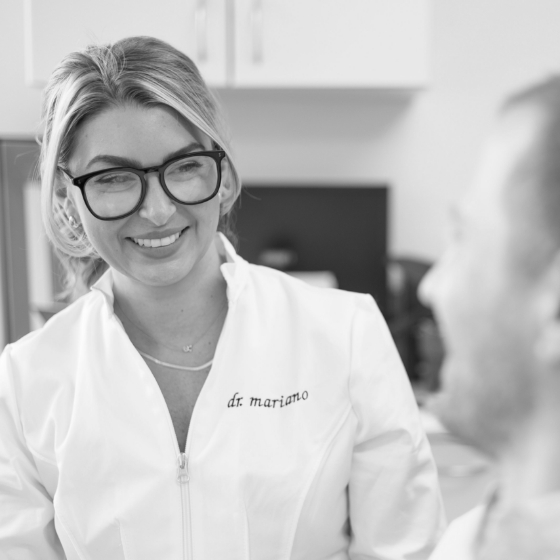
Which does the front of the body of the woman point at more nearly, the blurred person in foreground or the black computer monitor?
the blurred person in foreground

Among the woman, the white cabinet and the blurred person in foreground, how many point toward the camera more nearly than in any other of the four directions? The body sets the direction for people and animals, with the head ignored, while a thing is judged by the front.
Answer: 2

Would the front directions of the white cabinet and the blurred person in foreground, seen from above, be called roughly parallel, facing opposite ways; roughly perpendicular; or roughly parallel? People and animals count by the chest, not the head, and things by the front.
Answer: roughly perpendicular

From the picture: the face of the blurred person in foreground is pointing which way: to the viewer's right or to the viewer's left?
to the viewer's left

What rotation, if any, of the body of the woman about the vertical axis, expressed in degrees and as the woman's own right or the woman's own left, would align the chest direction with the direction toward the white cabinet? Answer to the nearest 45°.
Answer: approximately 180°

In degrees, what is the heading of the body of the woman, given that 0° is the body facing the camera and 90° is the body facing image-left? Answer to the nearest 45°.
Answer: approximately 0°

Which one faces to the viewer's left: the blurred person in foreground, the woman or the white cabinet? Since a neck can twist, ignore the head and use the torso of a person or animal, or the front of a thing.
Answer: the blurred person in foreground

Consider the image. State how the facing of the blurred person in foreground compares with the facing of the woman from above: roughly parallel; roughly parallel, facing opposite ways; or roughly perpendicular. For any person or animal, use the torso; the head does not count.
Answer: roughly perpendicular

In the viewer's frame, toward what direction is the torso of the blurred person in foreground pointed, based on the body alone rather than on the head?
to the viewer's left

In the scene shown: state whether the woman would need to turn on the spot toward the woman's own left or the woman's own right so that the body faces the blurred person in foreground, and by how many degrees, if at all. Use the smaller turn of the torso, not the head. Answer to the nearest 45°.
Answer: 0° — they already face them
